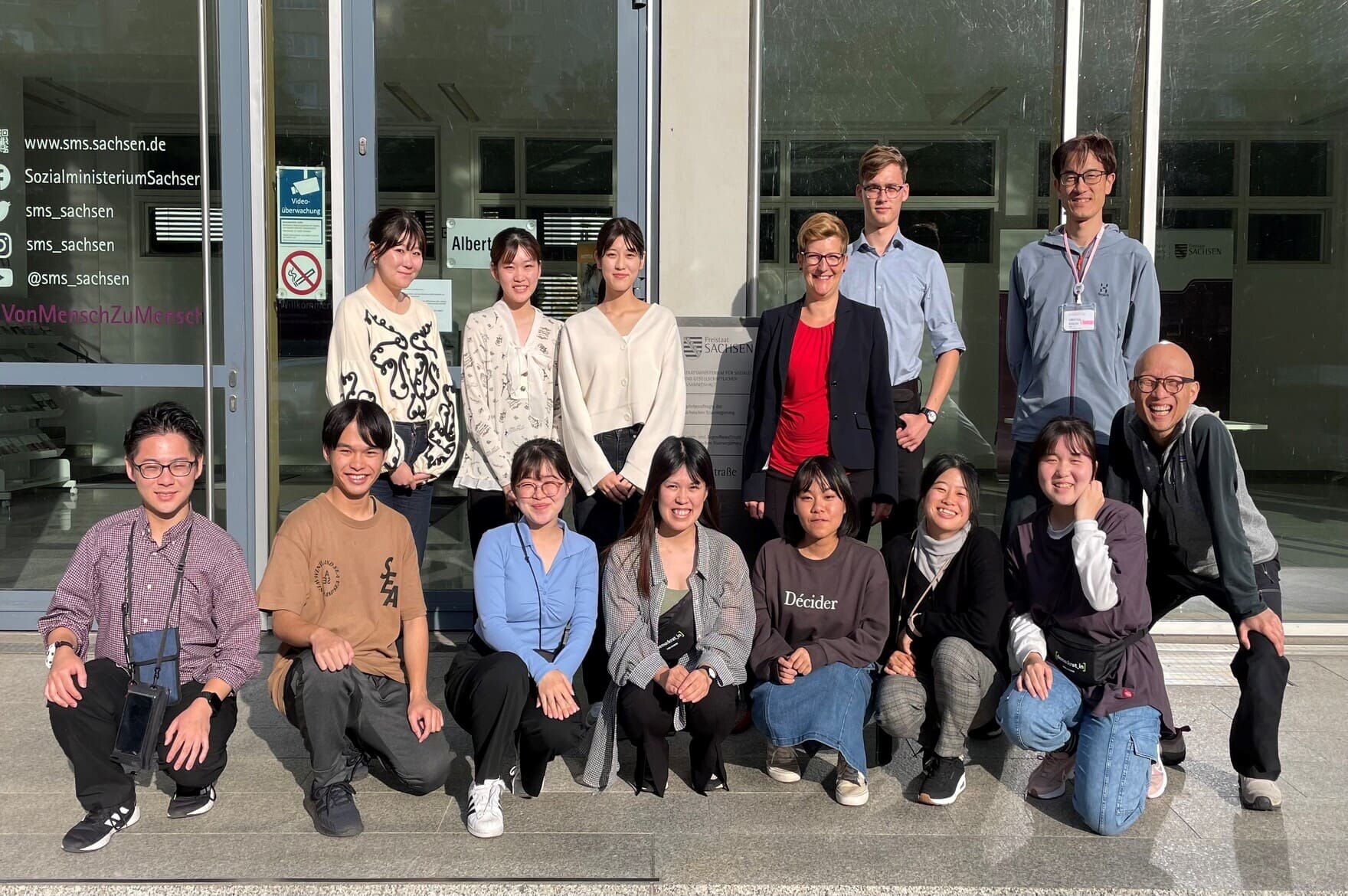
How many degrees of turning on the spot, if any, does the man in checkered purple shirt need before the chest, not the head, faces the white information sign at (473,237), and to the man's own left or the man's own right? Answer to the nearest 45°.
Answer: approximately 135° to the man's own left

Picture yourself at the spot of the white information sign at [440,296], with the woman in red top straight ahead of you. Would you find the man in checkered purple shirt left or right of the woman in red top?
right

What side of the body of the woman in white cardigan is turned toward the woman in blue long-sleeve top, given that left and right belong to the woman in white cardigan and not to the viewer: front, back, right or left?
front

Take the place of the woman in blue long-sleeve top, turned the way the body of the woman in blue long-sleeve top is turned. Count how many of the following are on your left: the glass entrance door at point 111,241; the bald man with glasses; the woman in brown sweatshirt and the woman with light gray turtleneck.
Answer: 3

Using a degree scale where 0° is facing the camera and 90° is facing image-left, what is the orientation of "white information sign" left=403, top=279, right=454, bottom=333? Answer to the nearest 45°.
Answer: approximately 0°

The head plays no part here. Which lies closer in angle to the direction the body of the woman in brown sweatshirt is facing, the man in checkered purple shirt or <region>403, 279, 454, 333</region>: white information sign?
the man in checkered purple shirt

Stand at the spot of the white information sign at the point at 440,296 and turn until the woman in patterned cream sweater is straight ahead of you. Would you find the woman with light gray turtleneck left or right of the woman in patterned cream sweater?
left

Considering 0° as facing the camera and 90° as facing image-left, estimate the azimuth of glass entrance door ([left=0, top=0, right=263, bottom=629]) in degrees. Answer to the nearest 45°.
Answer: approximately 0°

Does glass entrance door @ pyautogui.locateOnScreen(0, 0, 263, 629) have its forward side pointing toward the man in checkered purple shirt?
yes

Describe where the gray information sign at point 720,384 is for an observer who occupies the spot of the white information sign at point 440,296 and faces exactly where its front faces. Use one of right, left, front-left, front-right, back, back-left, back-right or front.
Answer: front-left
